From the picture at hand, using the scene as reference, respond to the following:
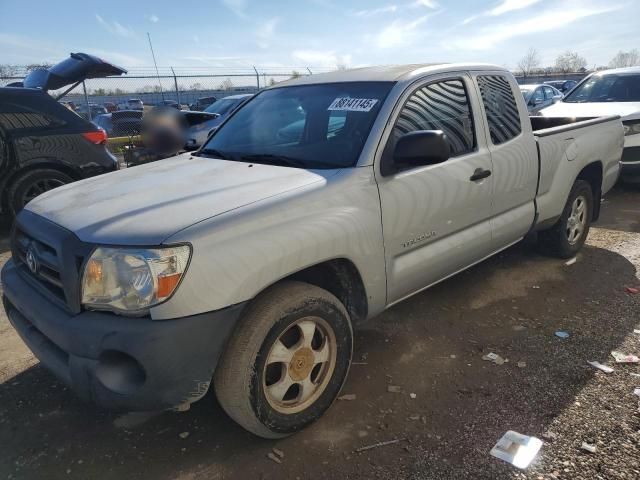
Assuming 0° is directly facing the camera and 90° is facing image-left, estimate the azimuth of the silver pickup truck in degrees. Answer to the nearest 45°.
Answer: approximately 45°

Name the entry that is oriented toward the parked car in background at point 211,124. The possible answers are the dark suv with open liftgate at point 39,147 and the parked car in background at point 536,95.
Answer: the parked car in background at point 536,95

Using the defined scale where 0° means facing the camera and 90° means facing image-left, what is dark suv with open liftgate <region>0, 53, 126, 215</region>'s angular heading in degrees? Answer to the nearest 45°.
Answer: approximately 90°

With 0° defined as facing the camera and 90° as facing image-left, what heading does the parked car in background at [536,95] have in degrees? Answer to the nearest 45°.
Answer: approximately 45°

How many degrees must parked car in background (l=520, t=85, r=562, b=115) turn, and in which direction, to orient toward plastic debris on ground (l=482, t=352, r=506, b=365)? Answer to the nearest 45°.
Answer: approximately 45° to its left
